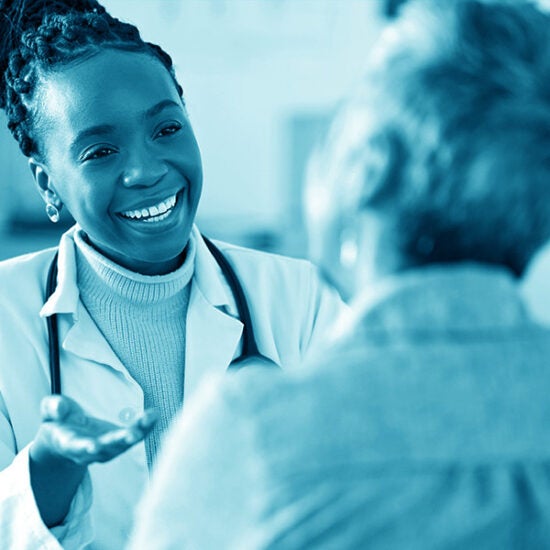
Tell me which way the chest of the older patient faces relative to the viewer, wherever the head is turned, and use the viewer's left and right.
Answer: facing away from the viewer and to the left of the viewer

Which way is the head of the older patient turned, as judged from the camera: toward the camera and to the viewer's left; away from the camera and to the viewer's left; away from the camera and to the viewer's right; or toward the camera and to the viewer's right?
away from the camera and to the viewer's left

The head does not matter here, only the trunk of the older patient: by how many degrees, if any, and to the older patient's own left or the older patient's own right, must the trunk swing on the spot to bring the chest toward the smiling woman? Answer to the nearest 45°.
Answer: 0° — they already face them
